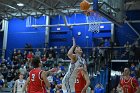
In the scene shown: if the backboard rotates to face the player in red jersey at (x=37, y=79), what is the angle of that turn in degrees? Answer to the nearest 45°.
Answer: approximately 45° to its left

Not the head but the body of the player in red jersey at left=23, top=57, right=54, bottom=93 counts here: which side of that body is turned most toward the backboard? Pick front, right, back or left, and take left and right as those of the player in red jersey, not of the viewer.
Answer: front

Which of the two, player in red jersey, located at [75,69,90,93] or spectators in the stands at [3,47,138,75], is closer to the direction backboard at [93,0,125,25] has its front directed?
the player in red jersey

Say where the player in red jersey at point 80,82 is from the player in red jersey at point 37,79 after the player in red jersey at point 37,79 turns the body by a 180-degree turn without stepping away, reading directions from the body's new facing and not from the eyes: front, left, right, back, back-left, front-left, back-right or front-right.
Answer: back-left

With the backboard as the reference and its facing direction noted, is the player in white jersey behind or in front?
in front

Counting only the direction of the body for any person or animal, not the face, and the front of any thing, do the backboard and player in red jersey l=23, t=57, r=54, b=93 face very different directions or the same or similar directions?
very different directions

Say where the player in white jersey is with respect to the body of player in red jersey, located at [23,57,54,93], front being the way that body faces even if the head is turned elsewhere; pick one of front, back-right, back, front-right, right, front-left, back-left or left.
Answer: front-right

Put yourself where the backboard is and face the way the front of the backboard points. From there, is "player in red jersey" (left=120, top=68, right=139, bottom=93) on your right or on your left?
on your left

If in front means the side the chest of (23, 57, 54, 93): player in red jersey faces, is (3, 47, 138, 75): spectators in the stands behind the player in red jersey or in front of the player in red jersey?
in front

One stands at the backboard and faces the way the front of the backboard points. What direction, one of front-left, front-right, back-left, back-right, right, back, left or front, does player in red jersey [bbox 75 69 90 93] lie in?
front-left

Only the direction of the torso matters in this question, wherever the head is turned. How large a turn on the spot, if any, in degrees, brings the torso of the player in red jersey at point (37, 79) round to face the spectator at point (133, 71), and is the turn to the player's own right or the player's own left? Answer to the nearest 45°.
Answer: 0° — they already face them

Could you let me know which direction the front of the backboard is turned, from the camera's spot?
facing the viewer and to the left of the viewer

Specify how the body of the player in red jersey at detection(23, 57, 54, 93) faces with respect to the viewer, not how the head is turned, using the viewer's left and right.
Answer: facing away from the viewer and to the right of the viewer
